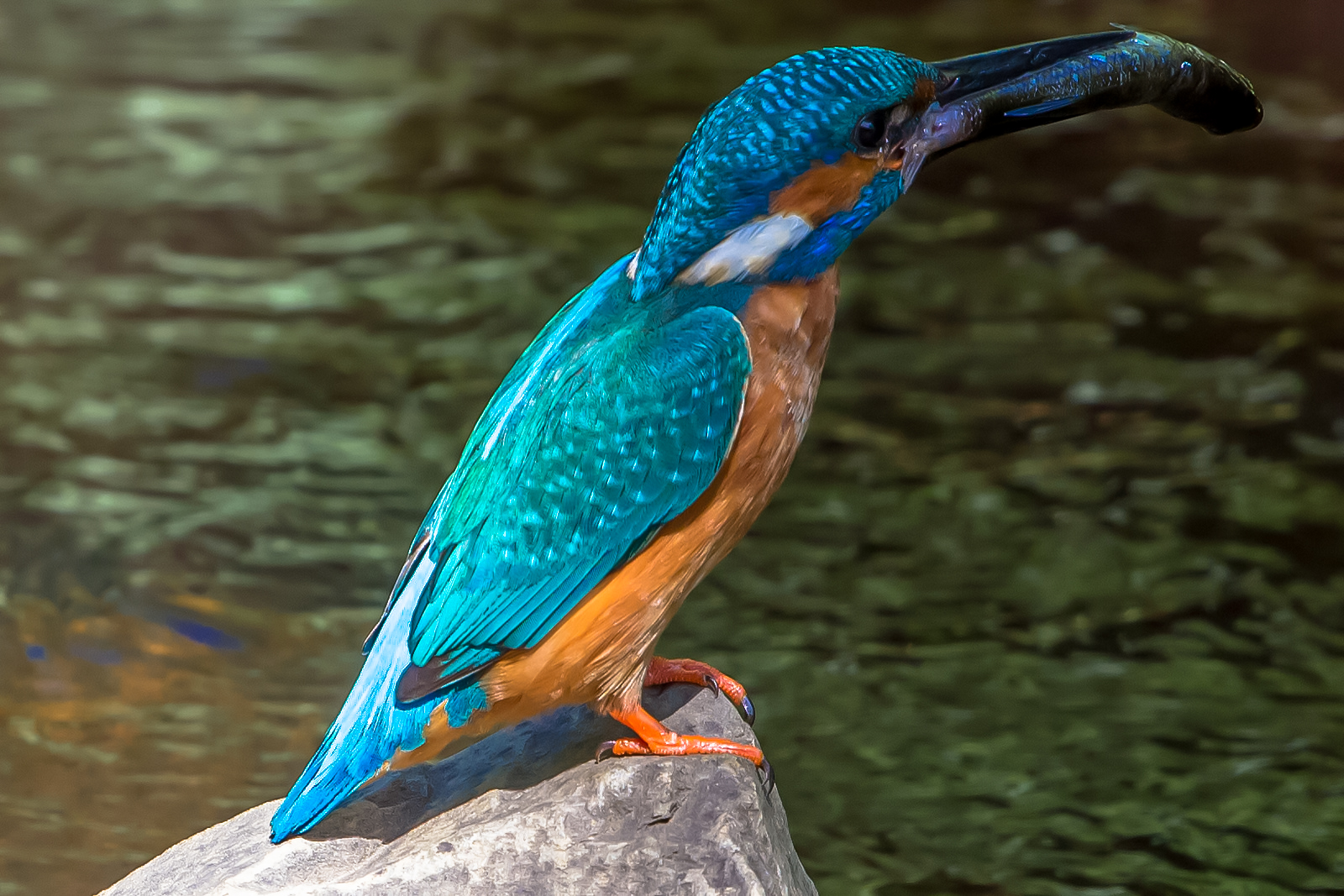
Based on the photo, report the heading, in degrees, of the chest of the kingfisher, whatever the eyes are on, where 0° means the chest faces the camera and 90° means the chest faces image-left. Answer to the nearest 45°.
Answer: approximately 270°
